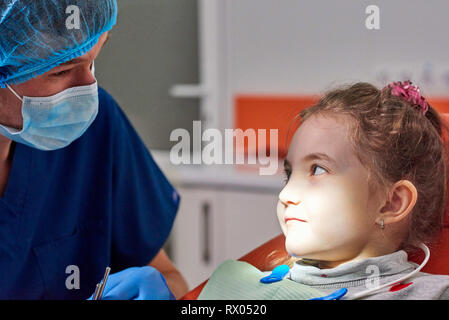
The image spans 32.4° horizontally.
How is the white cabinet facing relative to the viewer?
toward the camera

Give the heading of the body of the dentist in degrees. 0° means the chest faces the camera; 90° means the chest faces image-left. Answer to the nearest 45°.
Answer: approximately 315°

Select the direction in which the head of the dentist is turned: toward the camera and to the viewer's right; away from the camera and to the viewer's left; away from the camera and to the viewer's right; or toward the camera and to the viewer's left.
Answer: toward the camera and to the viewer's right

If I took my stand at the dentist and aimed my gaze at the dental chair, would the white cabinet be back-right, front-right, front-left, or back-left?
front-left

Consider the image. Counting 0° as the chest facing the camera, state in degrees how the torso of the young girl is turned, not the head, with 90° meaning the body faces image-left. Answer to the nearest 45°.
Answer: approximately 45°

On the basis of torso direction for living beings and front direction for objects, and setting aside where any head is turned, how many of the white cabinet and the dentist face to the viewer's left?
0

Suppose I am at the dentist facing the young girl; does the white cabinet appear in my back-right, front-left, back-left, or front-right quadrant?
front-left

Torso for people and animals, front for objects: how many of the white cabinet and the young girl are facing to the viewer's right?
0
